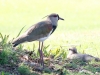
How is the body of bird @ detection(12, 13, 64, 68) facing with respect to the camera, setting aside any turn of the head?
to the viewer's right
